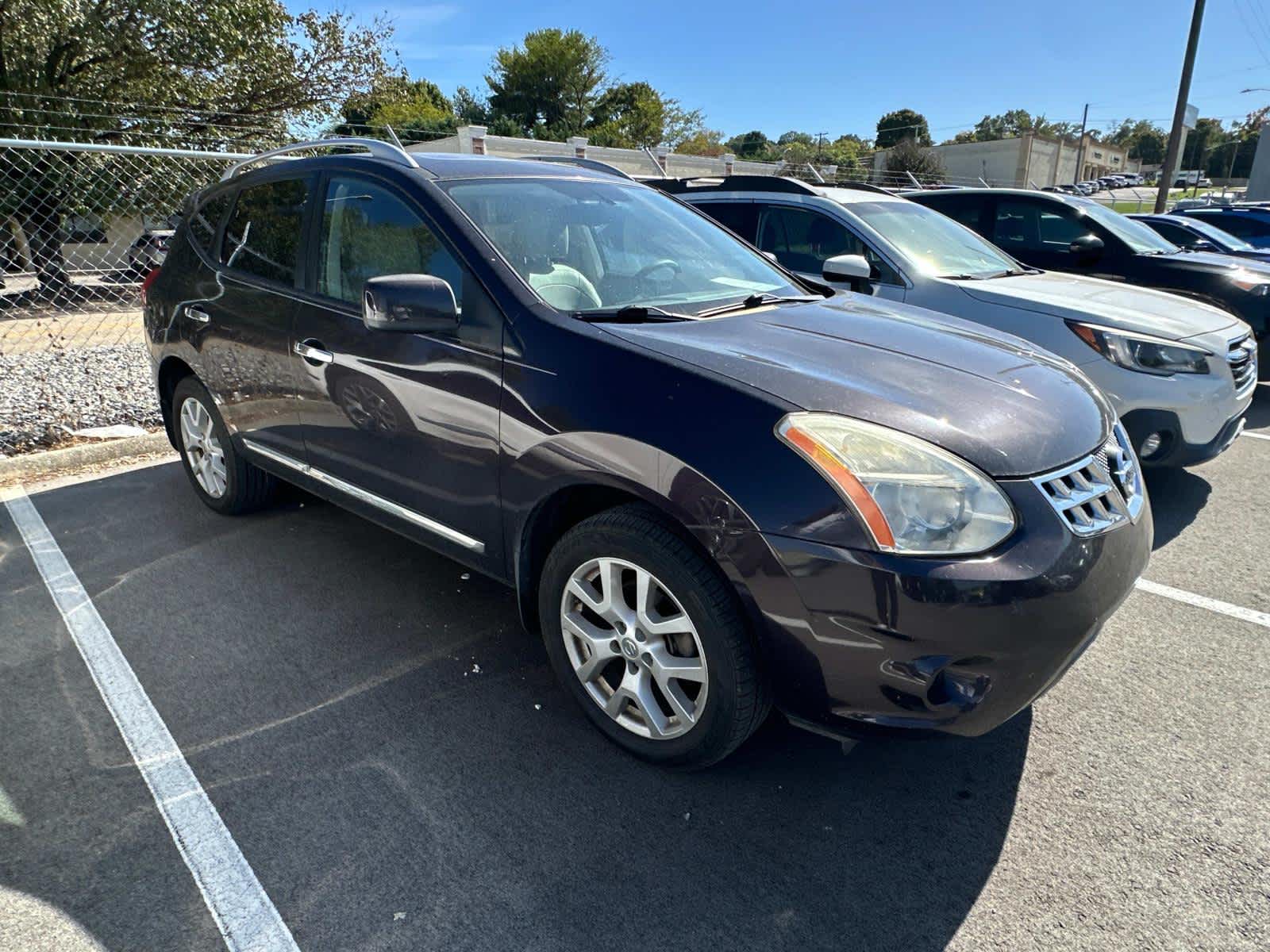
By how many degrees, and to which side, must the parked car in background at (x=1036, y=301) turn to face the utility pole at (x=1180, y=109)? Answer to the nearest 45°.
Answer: approximately 135° to its left

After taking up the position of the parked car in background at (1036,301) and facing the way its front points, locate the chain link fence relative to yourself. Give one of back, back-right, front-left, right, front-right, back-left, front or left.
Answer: back-right

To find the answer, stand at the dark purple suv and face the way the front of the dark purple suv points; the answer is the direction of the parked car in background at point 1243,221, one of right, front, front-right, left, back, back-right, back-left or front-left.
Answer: left

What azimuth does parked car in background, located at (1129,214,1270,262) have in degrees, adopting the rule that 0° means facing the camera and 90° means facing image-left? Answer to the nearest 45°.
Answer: approximately 315°

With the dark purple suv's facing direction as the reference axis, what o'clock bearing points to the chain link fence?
The chain link fence is roughly at 6 o'clock from the dark purple suv.

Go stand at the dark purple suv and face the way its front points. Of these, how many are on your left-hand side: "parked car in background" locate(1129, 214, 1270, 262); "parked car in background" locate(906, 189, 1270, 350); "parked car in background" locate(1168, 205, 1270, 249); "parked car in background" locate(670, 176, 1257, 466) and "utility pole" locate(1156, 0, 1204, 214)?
5

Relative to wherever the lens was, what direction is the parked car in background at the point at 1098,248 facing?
facing the viewer and to the right of the viewer

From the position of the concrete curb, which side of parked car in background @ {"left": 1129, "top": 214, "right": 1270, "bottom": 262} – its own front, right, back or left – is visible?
right

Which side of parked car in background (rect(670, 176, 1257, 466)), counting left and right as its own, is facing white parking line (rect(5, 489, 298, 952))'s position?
right

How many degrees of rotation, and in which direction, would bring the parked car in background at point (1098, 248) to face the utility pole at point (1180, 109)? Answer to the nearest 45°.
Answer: approximately 135° to its left

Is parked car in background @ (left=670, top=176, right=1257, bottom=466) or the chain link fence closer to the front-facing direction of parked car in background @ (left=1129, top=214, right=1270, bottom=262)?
the parked car in background
